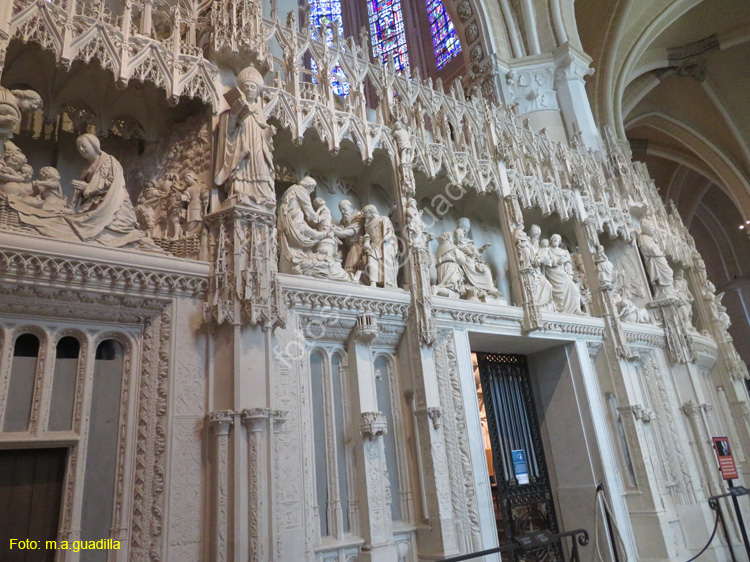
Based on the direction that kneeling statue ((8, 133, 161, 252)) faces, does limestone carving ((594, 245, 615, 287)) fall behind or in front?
behind

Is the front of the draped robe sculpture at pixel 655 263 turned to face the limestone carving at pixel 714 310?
no

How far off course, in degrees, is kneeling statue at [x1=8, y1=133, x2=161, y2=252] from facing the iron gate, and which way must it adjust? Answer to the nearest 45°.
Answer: approximately 135° to its left

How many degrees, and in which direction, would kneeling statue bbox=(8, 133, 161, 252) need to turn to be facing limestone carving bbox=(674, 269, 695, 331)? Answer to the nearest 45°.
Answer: approximately 135° to its left

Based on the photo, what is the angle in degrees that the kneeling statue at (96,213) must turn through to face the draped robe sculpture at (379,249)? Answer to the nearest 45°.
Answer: approximately 135° to its left

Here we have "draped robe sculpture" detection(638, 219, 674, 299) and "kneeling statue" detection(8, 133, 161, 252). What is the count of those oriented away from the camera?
0

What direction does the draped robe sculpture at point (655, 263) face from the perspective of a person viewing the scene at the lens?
facing the viewer and to the right of the viewer

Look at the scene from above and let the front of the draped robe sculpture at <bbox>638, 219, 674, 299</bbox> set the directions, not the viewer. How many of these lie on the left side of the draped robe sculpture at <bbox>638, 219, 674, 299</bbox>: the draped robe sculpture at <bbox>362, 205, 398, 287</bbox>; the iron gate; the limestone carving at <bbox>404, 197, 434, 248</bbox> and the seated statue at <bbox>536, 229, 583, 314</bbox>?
0

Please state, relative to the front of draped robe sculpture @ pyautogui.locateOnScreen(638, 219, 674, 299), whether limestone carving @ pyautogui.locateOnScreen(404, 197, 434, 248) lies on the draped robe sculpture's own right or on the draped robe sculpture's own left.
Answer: on the draped robe sculpture's own right

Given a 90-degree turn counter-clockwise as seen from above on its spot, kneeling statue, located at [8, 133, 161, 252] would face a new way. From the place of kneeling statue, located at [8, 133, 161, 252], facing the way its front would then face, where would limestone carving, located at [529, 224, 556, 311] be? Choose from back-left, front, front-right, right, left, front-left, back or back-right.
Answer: front-left

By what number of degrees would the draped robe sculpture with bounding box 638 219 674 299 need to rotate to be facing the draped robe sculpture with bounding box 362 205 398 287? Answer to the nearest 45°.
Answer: approximately 90° to its right

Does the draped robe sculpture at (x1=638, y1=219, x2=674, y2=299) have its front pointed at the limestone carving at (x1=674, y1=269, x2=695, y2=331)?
no

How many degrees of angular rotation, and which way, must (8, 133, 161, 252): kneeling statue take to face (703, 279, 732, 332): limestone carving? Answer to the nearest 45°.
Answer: approximately 135° to its left

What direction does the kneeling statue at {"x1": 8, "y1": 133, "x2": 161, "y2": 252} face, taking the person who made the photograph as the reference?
facing the viewer and to the left of the viewer
